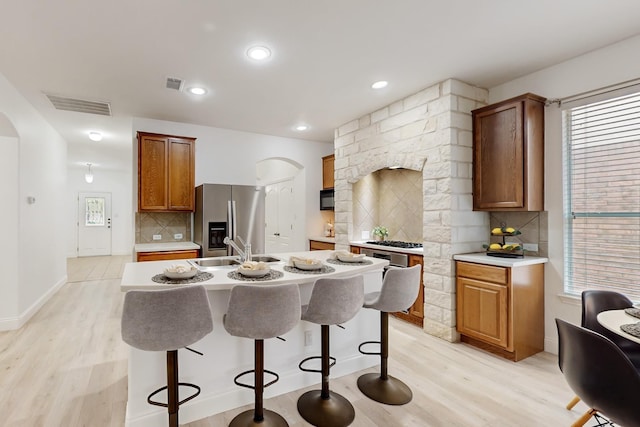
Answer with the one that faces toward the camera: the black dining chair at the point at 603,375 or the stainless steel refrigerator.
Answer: the stainless steel refrigerator

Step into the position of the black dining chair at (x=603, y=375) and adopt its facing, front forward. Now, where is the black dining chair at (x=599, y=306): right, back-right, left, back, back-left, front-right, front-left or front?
front-left

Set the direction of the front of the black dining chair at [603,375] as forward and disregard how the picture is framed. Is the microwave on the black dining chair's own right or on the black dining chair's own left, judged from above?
on the black dining chair's own left

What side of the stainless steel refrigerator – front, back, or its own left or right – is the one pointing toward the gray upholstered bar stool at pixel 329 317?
front

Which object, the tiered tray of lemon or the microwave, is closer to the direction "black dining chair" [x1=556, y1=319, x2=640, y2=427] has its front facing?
the tiered tray of lemon

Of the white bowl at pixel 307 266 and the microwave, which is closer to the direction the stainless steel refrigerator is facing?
the white bowl

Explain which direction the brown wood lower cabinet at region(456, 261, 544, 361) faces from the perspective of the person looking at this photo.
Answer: facing the viewer and to the left of the viewer

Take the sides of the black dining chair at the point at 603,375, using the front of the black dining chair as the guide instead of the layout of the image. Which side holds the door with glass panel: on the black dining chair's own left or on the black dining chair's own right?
on the black dining chair's own left

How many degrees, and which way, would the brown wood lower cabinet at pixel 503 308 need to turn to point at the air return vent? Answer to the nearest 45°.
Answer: approximately 45° to its right

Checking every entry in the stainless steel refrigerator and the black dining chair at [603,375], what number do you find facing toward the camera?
1

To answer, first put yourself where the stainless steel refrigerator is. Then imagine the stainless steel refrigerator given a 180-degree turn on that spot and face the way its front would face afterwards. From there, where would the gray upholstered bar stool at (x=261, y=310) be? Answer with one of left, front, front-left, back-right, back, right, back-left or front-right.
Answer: back

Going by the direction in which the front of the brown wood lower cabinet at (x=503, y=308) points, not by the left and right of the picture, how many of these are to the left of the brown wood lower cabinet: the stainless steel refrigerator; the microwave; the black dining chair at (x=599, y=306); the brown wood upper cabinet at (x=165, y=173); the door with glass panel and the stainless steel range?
1

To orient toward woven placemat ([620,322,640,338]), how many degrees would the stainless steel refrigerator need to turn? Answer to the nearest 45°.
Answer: approximately 45° to its left

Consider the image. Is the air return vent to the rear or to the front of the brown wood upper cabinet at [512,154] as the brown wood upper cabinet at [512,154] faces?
to the front

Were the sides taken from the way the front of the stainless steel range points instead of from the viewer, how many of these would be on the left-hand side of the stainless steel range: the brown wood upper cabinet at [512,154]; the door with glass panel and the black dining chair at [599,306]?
2

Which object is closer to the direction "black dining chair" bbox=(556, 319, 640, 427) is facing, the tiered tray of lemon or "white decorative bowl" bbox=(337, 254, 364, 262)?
the tiered tray of lemon

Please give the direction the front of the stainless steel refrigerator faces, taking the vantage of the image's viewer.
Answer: facing the viewer

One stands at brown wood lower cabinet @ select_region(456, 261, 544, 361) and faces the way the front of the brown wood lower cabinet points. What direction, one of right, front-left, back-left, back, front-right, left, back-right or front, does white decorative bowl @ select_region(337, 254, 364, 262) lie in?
front
